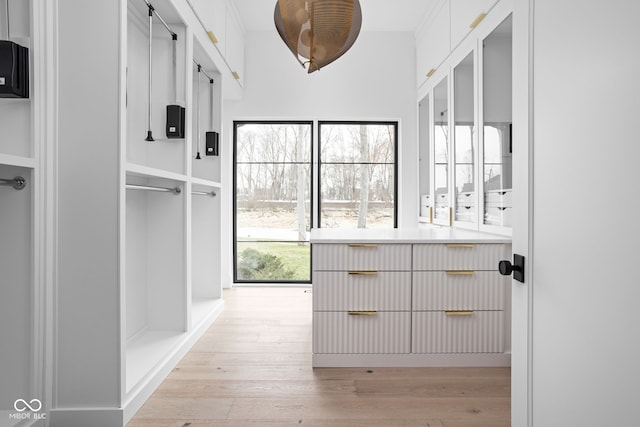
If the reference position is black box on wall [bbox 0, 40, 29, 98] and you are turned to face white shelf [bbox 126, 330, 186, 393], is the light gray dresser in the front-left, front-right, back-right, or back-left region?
front-right

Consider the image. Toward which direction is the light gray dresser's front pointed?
toward the camera

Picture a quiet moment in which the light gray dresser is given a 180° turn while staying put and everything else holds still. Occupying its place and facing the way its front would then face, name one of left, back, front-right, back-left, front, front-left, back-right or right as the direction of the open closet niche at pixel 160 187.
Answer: left

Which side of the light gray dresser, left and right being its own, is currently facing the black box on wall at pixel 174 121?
right

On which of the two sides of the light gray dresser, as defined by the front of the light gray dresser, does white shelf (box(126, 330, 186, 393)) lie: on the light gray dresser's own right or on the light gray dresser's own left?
on the light gray dresser's own right

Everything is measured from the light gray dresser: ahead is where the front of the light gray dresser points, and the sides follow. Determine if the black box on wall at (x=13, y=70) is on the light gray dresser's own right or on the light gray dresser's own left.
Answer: on the light gray dresser's own right
